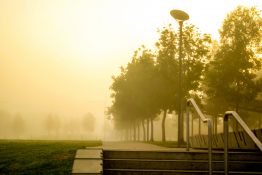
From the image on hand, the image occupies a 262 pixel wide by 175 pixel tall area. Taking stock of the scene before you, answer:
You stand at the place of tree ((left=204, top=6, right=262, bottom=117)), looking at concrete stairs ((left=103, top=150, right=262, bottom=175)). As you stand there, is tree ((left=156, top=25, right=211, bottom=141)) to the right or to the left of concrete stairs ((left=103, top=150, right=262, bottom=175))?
right

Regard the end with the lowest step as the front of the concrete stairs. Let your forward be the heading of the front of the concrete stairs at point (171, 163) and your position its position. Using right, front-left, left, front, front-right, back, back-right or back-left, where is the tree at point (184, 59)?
back

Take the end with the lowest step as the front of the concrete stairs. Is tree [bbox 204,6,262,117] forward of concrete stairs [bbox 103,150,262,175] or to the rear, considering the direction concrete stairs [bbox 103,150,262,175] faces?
to the rear

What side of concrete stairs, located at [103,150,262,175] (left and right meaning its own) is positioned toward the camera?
front
